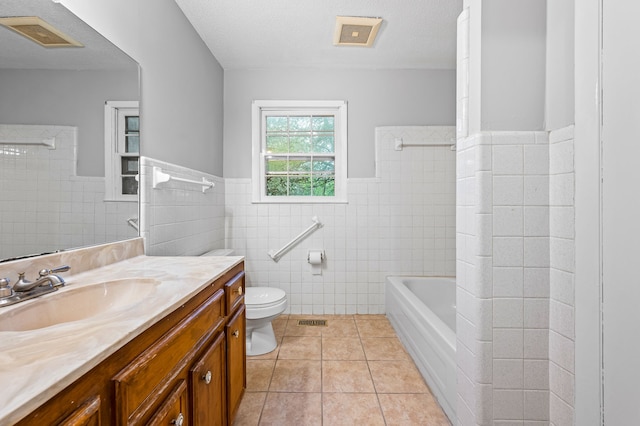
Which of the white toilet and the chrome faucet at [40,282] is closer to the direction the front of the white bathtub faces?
the white toilet

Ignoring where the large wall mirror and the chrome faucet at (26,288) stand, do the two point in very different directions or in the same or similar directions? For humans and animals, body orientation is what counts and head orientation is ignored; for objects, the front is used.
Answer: same or similar directions

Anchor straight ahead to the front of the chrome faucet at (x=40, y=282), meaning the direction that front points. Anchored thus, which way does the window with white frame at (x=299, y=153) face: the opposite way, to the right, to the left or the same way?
to the right

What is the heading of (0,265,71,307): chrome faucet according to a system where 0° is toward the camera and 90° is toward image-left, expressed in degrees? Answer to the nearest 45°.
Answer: approximately 315°

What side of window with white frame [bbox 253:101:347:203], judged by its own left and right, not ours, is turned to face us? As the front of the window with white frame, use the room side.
front

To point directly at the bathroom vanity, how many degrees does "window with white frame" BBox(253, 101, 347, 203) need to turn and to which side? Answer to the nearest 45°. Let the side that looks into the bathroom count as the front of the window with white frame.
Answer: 0° — it already faces it

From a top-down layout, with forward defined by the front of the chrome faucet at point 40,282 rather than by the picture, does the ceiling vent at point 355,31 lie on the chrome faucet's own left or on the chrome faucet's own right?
on the chrome faucet's own left

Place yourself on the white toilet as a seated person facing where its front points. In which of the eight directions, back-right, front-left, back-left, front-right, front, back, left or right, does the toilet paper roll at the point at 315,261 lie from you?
front-left

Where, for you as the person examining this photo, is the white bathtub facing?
facing to the left of the viewer
